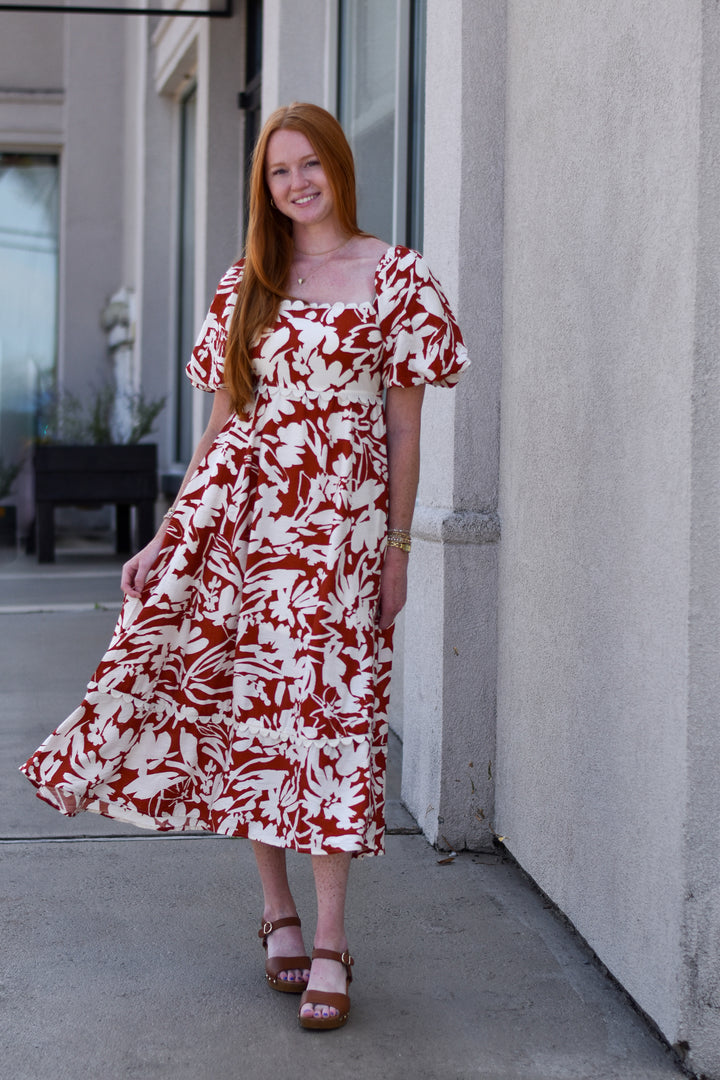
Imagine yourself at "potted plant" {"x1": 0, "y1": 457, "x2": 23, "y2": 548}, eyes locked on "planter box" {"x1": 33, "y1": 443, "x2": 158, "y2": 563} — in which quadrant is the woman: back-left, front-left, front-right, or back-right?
front-right

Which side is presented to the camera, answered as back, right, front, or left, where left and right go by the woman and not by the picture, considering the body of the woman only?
front

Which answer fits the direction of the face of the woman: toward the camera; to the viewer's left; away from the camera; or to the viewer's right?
toward the camera

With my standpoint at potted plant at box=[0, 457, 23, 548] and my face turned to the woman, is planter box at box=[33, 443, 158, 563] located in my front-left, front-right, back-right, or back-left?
front-left

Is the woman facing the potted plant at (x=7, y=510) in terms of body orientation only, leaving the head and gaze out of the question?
no

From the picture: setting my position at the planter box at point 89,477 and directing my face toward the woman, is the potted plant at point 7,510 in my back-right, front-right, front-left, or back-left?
back-right

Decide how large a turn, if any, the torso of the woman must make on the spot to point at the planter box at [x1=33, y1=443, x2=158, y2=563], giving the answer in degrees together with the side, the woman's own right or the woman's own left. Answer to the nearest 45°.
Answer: approximately 180°
